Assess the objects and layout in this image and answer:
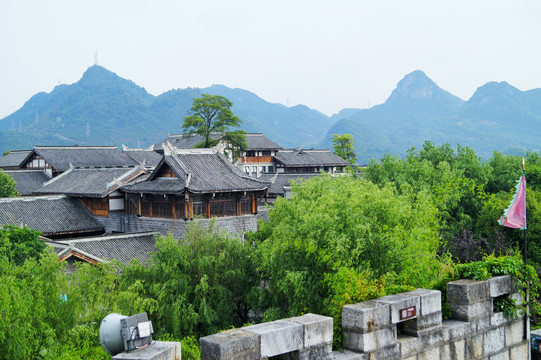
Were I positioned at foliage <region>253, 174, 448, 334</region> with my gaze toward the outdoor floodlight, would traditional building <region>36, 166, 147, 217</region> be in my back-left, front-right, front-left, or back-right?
back-right

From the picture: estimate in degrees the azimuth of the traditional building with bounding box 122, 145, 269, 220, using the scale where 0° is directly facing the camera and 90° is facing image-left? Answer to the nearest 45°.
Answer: approximately 315°

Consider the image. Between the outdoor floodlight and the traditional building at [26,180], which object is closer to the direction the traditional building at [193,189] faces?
the outdoor floodlight

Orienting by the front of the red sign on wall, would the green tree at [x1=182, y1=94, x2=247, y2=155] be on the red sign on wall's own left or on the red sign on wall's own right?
on the red sign on wall's own right

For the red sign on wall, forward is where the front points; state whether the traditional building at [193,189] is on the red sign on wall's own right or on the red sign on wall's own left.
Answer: on the red sign on wall's own right

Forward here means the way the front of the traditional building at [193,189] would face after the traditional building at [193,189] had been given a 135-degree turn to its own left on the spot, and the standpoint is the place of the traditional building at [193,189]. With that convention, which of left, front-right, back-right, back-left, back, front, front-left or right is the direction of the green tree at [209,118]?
front

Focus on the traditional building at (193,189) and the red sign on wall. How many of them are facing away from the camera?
0

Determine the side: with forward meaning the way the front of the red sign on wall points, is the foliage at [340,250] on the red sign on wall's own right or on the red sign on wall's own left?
on the red sign on wall's own right

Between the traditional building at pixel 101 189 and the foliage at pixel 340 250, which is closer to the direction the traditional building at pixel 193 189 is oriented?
the foliage
